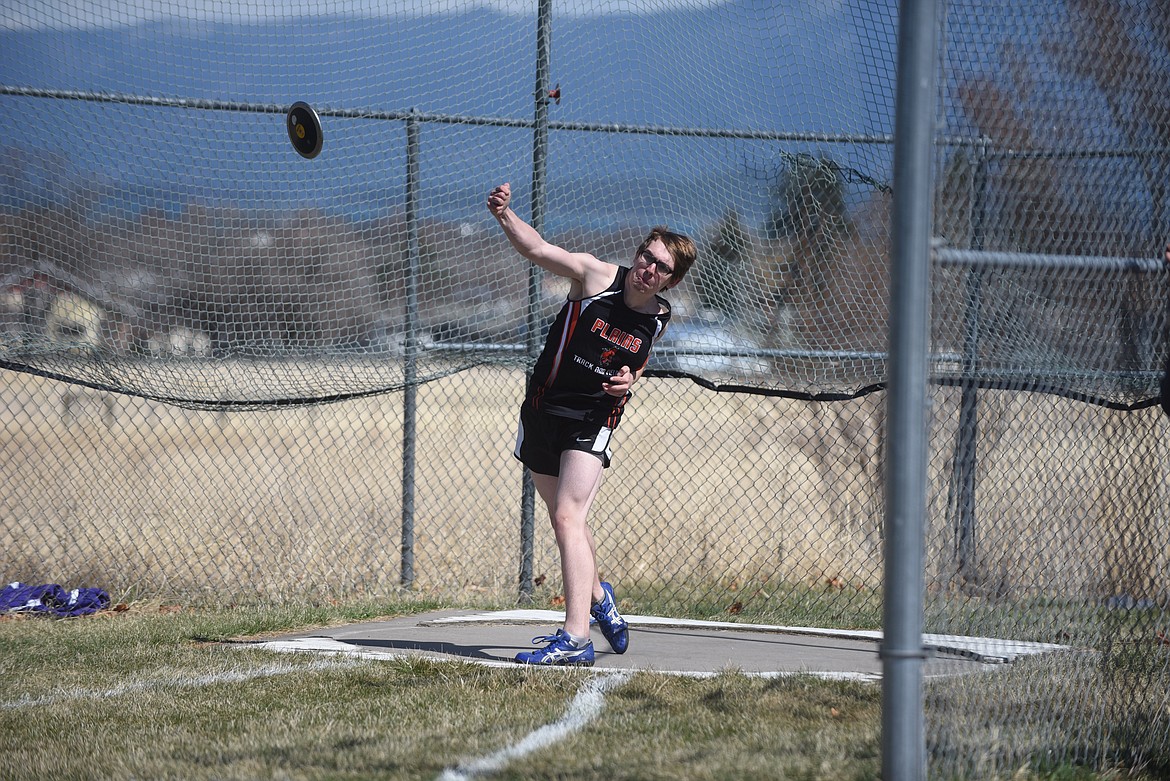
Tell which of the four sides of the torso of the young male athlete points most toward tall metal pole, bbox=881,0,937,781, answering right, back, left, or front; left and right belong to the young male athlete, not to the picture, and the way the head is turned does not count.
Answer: front

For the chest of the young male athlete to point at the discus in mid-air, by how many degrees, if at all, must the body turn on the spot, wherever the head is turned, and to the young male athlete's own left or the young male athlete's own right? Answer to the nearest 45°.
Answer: approximately 135° to the young male athlete's own right

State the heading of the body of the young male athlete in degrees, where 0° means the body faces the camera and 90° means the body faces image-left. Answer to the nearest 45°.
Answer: approximately 0°

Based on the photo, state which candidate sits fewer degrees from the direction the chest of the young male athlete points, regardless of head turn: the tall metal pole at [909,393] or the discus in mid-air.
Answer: the tall metal pole

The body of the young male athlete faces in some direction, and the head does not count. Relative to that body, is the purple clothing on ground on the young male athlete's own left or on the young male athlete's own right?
on the young male athlete's own right
